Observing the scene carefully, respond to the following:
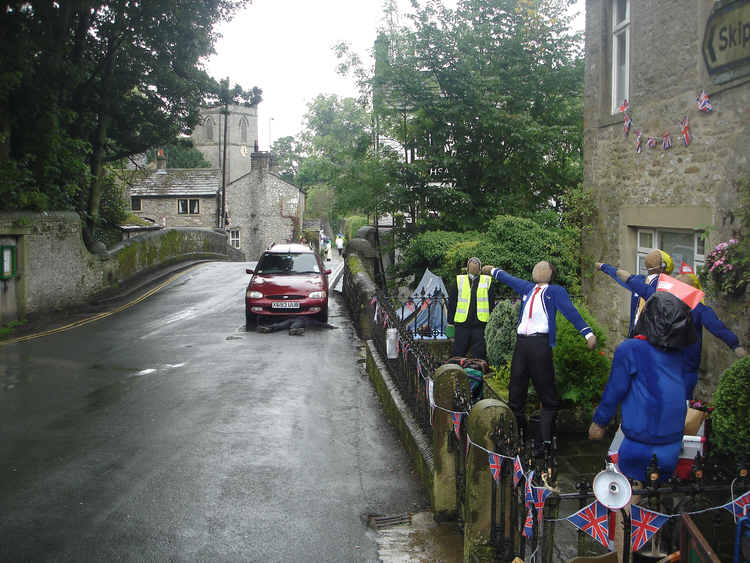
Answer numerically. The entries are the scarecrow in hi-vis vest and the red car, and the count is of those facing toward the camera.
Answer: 2

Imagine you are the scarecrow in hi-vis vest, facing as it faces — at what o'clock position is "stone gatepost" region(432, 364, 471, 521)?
The stone gatepost is roughly at 12 o'clock from the scarecrow in hi-vis vest.

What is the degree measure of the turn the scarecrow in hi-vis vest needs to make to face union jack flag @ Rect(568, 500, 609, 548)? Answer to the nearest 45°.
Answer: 0° — it already faces it

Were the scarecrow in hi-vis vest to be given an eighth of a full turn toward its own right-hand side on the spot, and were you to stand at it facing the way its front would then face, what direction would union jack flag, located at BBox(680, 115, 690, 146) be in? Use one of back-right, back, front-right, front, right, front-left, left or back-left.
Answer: back-left

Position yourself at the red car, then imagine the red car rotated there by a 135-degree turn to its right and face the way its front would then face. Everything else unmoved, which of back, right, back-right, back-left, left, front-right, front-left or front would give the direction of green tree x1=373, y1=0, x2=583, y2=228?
back-right

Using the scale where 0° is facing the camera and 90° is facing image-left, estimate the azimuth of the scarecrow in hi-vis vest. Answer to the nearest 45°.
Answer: approximately 0°

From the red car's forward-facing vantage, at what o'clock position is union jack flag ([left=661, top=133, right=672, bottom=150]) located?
The union jack flag is roughly at 11 o'clock from the red car.
